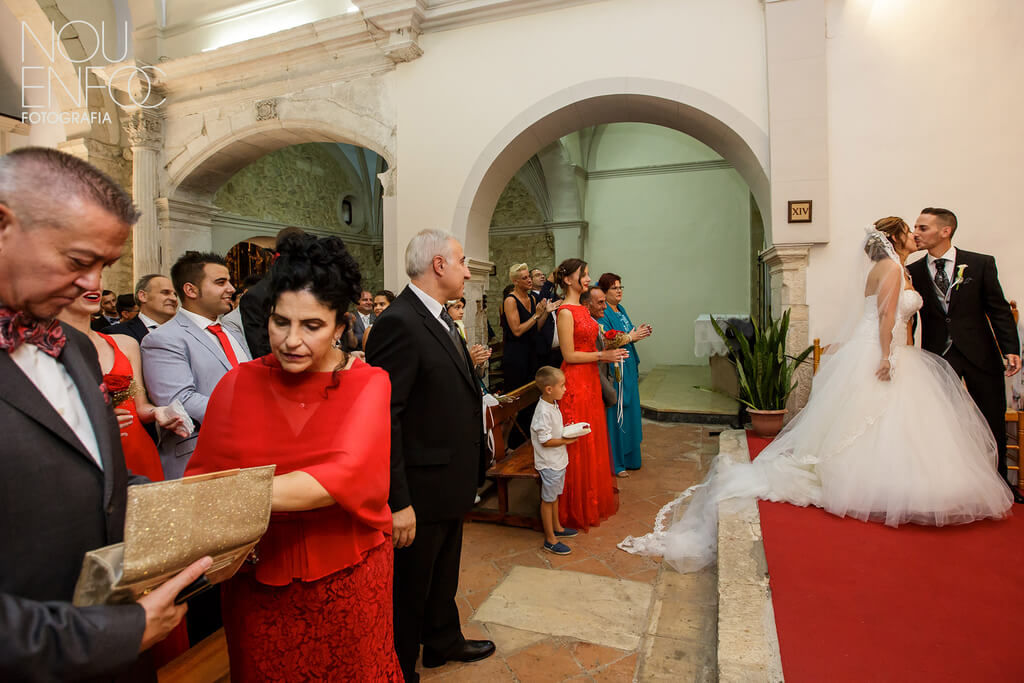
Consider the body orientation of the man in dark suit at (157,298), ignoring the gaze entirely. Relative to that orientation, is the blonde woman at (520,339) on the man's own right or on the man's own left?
on the man's own left

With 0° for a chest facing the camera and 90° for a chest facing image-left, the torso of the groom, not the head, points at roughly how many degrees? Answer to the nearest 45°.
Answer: approximately 45°

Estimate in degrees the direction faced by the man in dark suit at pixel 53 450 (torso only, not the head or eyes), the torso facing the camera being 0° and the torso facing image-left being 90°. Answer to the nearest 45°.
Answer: approximately 315°

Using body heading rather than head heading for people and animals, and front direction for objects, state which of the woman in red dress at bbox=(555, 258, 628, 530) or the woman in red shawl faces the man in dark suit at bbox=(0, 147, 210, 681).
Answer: the woman in red shawl

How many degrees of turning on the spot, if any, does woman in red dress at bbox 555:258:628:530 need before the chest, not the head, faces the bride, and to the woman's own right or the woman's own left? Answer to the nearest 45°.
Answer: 0° — they already face them

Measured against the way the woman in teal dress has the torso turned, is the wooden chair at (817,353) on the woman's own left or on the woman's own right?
on the woman's own left

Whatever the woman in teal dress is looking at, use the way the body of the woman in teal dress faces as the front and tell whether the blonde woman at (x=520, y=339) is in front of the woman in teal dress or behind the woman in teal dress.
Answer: behind

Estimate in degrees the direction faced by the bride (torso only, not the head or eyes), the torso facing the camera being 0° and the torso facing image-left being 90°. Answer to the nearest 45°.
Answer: approximately 270°

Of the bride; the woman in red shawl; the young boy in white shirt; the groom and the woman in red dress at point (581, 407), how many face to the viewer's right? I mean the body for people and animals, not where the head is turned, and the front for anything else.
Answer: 3

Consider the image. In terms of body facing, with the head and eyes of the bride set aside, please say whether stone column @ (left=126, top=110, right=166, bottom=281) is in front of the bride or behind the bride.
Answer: behind

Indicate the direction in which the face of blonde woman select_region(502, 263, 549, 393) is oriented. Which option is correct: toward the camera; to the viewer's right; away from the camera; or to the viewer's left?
to the viewer's right

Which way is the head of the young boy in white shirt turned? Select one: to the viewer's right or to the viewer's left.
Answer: to the viewer's right

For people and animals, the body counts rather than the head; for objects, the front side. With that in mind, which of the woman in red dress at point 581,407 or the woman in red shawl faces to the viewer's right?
the woman in red dress
